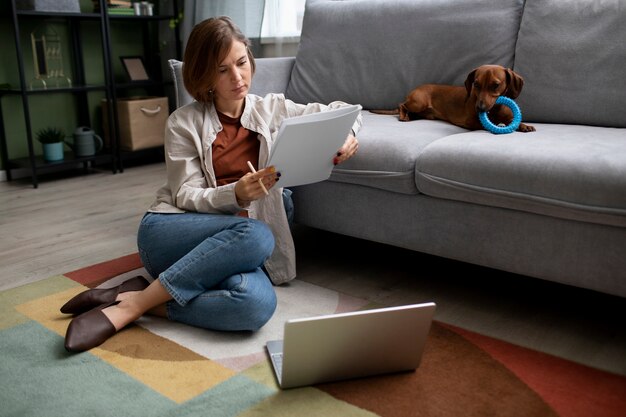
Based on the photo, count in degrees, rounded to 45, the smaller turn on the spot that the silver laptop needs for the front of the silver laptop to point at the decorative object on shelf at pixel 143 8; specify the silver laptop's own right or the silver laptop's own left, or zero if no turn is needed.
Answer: approximately 45° to the silver laptop's own left

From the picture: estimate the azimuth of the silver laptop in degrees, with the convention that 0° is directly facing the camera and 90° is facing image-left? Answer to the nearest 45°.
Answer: approximately 180°

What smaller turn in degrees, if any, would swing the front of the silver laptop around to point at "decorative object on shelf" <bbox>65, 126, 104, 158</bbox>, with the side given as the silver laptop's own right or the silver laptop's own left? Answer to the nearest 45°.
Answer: approximately 45° to the silver laptop's own left

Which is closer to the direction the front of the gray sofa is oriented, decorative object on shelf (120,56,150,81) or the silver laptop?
the silver laptop

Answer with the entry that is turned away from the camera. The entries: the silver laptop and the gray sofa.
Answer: the silver laptop

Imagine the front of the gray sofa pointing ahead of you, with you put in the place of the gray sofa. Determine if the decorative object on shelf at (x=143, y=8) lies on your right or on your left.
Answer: on your right

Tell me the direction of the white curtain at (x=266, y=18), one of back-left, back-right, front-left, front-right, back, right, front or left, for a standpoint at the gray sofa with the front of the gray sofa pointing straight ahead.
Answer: right

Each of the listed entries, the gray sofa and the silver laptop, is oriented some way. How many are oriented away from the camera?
1

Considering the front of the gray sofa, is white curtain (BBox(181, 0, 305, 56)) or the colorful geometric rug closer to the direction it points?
the colorful geometric rug

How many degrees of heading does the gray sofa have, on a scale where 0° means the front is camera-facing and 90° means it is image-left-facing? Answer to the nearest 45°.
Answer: approximately 45°

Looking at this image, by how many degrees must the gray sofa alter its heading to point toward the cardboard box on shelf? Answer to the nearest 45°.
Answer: approximately 90° to its right

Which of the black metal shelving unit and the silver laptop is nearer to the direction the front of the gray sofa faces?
the silver laptop

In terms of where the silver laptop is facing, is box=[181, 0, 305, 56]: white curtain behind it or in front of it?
in front
